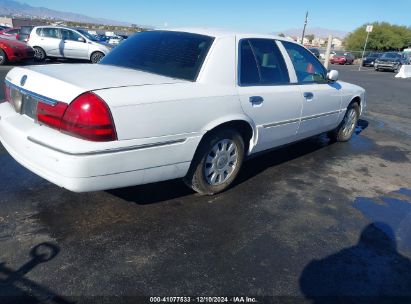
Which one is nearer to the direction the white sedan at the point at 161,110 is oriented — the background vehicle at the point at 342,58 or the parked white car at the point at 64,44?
the background vehicle

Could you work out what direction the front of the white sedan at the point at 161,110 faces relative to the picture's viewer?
facing away from the viewer and to the right of the viewer

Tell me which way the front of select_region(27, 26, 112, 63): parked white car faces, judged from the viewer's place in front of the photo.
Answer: facing to the right of the viewer

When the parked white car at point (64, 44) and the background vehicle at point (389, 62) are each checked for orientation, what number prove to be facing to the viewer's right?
1

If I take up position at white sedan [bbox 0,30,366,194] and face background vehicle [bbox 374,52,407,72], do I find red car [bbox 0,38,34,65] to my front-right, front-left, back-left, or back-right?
front-left

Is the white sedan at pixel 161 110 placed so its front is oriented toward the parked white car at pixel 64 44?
no

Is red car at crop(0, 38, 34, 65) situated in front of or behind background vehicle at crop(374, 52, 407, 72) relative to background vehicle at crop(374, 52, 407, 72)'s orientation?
in front

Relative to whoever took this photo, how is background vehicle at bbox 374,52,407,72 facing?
facing the viewer and to the left of the viewer

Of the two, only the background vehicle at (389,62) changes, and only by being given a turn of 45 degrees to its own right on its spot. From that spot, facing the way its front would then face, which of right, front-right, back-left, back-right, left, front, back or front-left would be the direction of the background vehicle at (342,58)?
front-right

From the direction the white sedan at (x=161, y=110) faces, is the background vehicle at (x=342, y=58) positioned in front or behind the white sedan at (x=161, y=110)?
in front

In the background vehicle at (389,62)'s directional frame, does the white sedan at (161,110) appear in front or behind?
in front

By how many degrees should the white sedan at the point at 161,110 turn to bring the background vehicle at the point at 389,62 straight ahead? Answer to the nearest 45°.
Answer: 0° — it already faces it
